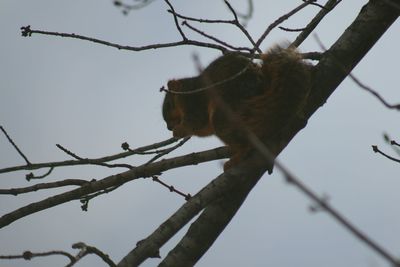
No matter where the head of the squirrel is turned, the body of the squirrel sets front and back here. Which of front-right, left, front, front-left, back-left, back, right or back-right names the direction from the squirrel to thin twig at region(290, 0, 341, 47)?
back

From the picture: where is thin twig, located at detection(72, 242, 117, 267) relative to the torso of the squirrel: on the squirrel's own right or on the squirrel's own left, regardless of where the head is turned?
on the squirrel's own left

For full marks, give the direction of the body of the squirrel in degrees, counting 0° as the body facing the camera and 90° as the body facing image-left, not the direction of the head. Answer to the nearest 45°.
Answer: approximately 90°

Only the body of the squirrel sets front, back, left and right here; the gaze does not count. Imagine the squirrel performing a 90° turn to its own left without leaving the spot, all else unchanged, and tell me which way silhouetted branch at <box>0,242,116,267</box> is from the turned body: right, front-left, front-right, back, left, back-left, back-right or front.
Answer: front-right

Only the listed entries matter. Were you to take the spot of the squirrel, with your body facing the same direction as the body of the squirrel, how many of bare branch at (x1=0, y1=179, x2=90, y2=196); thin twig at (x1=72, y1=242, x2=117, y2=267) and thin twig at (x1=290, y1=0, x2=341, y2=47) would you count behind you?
1
